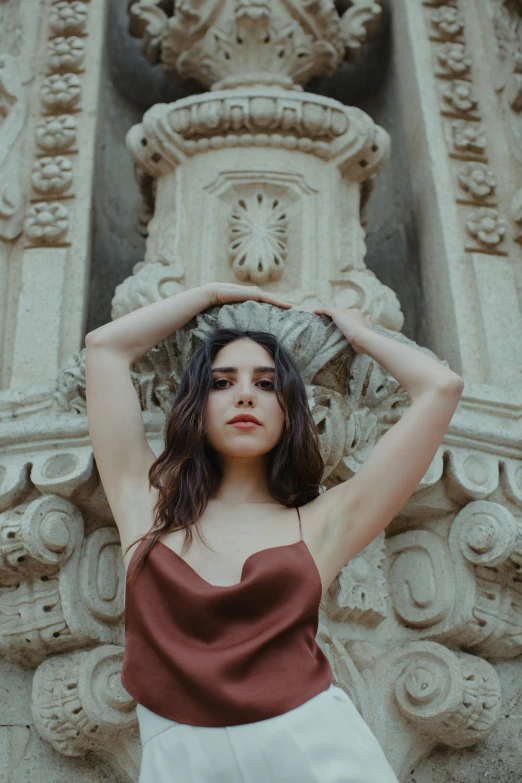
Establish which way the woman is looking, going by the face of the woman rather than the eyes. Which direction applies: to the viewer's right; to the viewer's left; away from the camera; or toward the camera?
toward the camera

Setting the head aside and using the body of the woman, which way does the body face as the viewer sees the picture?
toward the camera

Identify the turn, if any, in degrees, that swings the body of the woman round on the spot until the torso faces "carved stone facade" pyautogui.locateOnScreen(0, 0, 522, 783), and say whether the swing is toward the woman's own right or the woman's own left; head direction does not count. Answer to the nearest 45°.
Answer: approximately 180°
